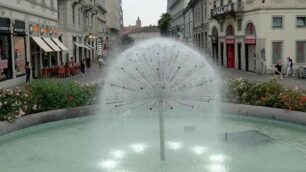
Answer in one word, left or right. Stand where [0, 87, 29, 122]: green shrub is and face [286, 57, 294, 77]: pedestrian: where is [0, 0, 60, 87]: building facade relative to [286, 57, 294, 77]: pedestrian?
left

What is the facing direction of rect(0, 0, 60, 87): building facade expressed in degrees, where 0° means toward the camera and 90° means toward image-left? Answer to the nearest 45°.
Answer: approximately 315°

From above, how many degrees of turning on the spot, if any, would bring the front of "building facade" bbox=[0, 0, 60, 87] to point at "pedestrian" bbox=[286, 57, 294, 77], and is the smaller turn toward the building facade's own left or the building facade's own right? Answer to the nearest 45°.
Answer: approximately 45° to the building facade's own left

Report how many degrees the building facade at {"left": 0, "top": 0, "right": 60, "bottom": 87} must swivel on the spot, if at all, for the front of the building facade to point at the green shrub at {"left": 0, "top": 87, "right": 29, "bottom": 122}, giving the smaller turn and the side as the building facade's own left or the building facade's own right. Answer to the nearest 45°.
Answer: approximately 45° to the building facade's own right
